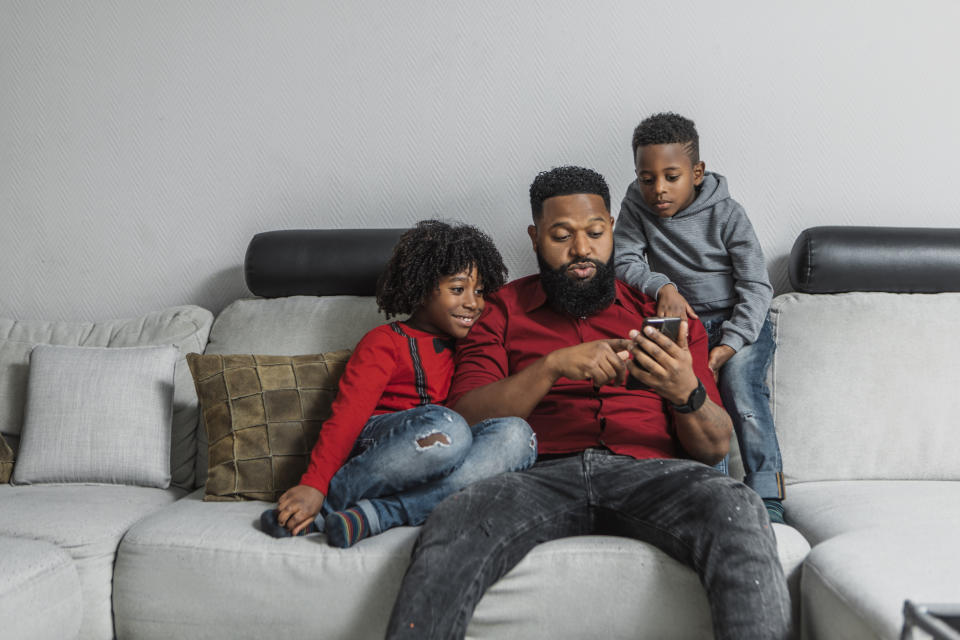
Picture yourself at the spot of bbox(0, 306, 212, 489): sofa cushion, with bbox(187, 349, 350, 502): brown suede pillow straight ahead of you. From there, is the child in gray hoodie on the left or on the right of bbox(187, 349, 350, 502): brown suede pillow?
left

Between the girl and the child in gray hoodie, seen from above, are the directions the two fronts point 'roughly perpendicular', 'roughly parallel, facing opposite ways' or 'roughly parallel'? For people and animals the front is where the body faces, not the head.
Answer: roughly perpendicular

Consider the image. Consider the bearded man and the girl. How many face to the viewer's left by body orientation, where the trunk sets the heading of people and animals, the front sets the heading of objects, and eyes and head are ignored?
0

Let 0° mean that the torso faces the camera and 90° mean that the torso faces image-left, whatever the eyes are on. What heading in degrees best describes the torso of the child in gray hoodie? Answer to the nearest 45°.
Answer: approximately 45°

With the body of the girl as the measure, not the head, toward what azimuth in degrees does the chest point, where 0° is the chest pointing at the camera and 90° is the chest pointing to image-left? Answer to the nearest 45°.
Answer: approximately 315°
